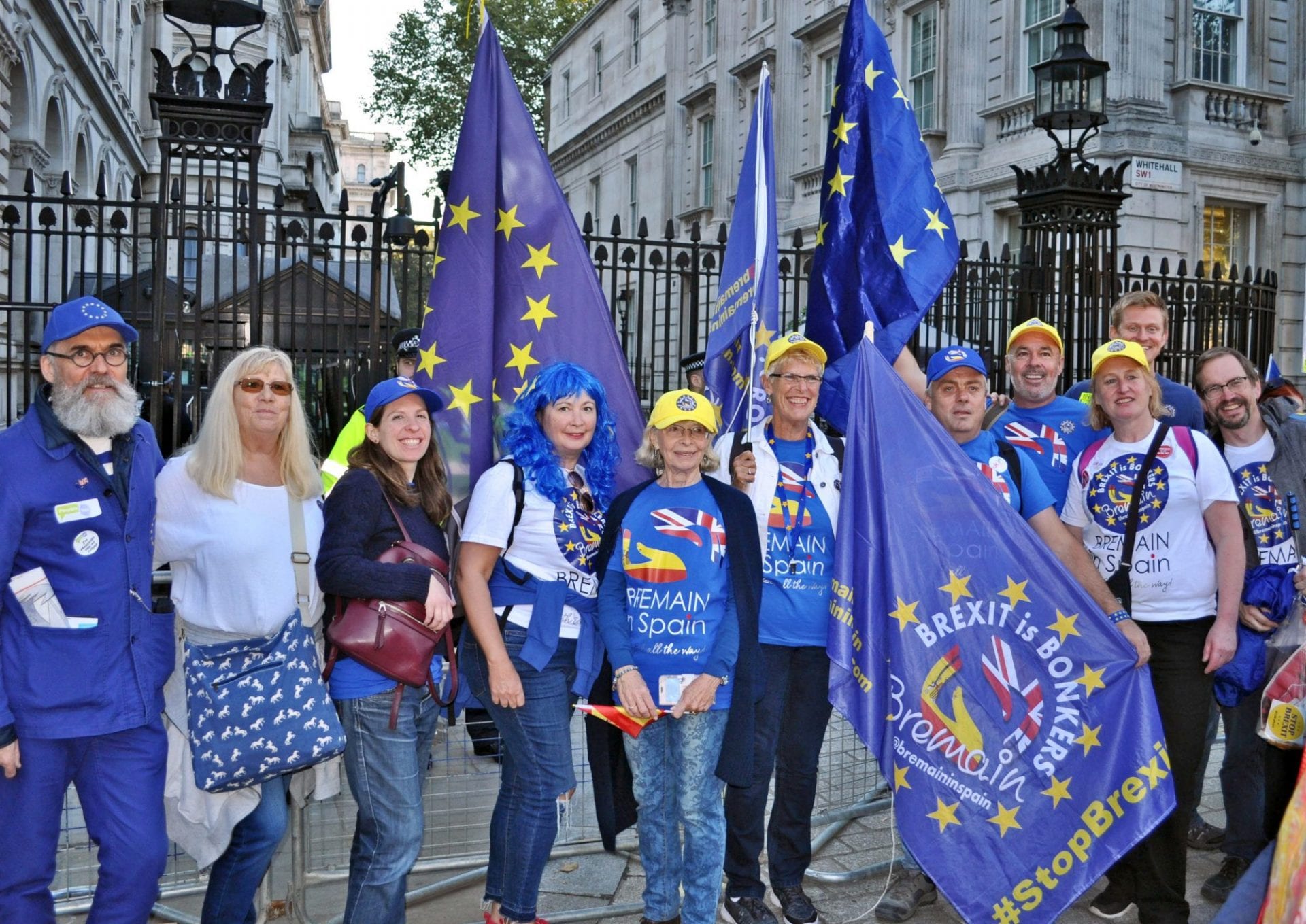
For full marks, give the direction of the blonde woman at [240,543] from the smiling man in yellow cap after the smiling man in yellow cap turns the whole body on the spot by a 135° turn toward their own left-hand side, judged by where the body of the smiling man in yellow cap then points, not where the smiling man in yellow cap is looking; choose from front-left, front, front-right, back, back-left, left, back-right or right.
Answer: back

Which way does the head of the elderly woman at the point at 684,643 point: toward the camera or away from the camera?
toward the camera

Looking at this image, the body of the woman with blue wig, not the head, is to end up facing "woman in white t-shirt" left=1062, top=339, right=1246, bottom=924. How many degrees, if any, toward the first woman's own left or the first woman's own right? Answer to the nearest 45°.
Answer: approximately 45° to the first woman's own left

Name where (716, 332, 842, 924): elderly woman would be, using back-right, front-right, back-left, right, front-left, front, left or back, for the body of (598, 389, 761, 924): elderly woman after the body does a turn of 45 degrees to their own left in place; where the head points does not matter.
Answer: left

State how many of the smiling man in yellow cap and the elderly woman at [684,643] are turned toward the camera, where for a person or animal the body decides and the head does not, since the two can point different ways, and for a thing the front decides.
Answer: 2

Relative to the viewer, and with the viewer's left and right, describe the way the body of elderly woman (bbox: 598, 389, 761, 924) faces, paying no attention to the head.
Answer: facing the viewer

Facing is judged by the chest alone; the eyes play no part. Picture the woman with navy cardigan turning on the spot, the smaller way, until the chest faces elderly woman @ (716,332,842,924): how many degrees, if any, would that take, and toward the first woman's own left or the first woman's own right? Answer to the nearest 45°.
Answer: approximately 45° to the first woman's own left

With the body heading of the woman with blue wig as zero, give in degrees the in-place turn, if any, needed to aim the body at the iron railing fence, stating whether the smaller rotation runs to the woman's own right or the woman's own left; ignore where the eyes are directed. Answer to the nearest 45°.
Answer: approximately 135° to the woman's own left

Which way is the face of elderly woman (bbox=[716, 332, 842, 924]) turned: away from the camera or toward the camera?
toward the camera

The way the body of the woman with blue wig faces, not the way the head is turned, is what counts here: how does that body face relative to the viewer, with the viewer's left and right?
facing the viewer and to the right of the viewer

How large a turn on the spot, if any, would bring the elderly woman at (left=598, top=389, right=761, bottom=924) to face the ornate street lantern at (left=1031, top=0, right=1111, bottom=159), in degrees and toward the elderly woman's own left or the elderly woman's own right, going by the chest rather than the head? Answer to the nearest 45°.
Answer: approximately 135° to the elderly woman's own left
